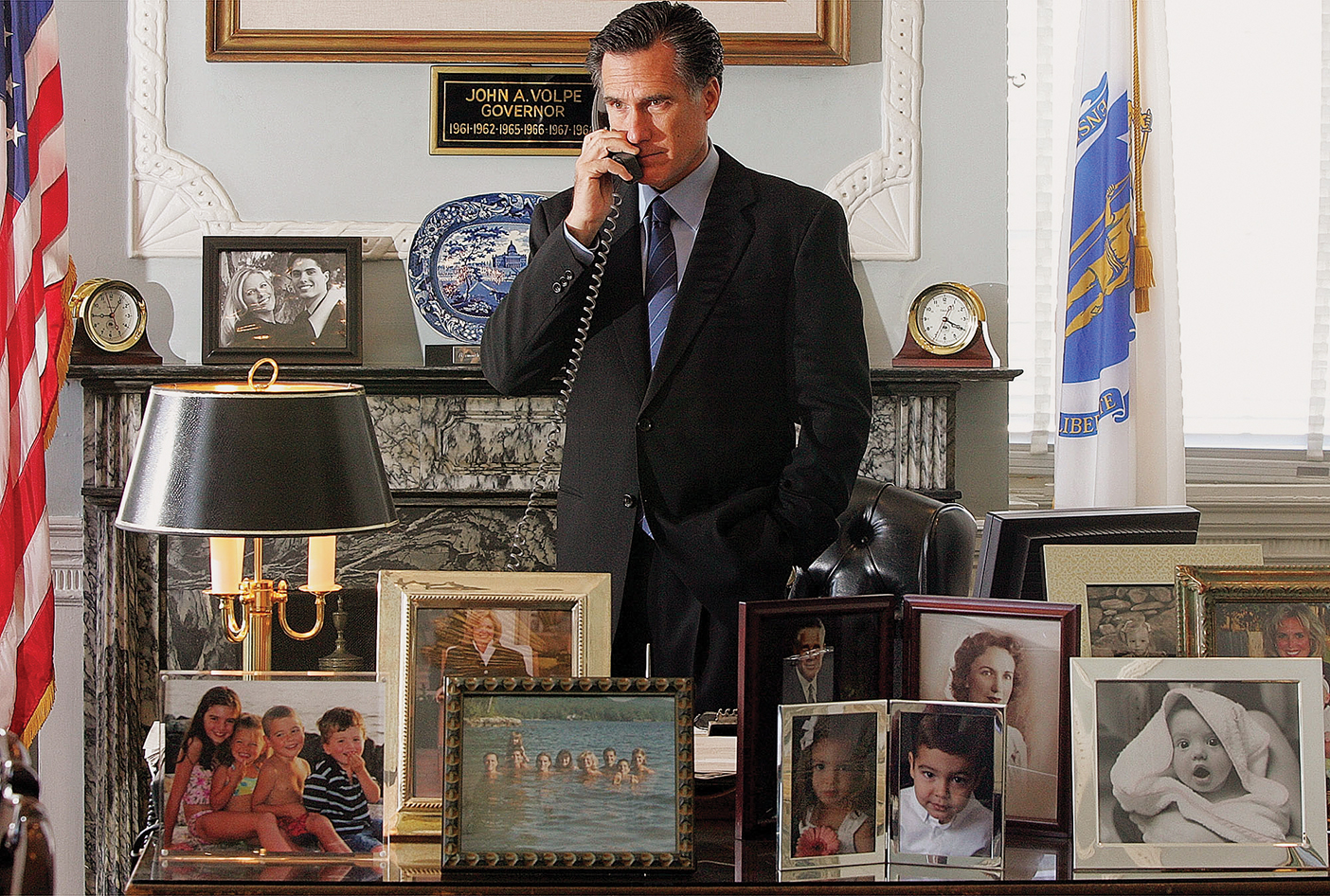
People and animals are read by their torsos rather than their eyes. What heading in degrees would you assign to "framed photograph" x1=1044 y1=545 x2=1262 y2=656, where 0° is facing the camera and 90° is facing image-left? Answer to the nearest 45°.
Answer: approximately 0°

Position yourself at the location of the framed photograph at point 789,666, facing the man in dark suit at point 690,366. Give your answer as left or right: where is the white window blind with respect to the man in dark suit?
right

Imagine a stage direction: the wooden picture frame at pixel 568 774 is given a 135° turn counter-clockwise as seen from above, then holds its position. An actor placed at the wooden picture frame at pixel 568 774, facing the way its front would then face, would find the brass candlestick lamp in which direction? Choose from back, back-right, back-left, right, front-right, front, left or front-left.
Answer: left

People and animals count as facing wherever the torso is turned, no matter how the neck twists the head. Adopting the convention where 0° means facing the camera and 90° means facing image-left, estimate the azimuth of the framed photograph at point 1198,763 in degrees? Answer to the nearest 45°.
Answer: approximately 0°
